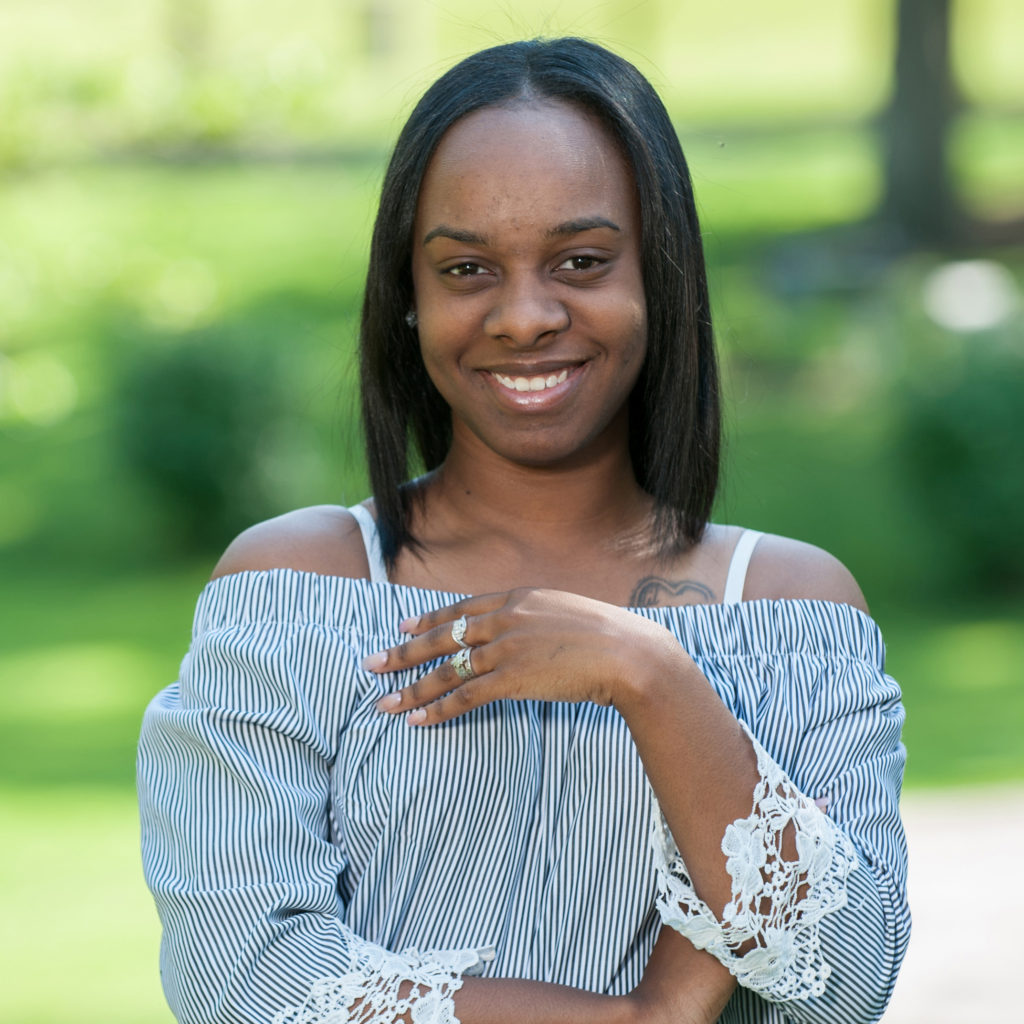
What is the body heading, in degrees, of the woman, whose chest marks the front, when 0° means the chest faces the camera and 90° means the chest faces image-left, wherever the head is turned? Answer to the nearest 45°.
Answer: approximately 0°

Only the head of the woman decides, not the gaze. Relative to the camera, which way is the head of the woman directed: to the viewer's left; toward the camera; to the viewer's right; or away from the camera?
toward the camera
